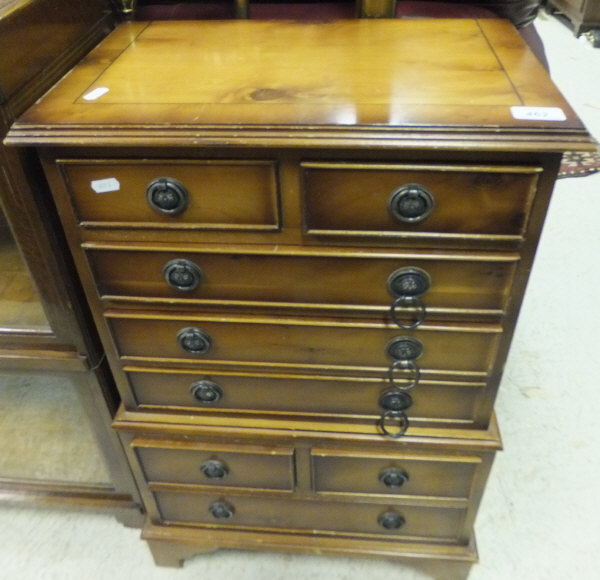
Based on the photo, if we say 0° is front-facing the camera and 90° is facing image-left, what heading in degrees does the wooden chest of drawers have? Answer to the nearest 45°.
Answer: approximately 0°

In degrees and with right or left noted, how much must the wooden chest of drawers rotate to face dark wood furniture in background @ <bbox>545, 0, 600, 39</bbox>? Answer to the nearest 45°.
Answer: approximately 135° to its left
